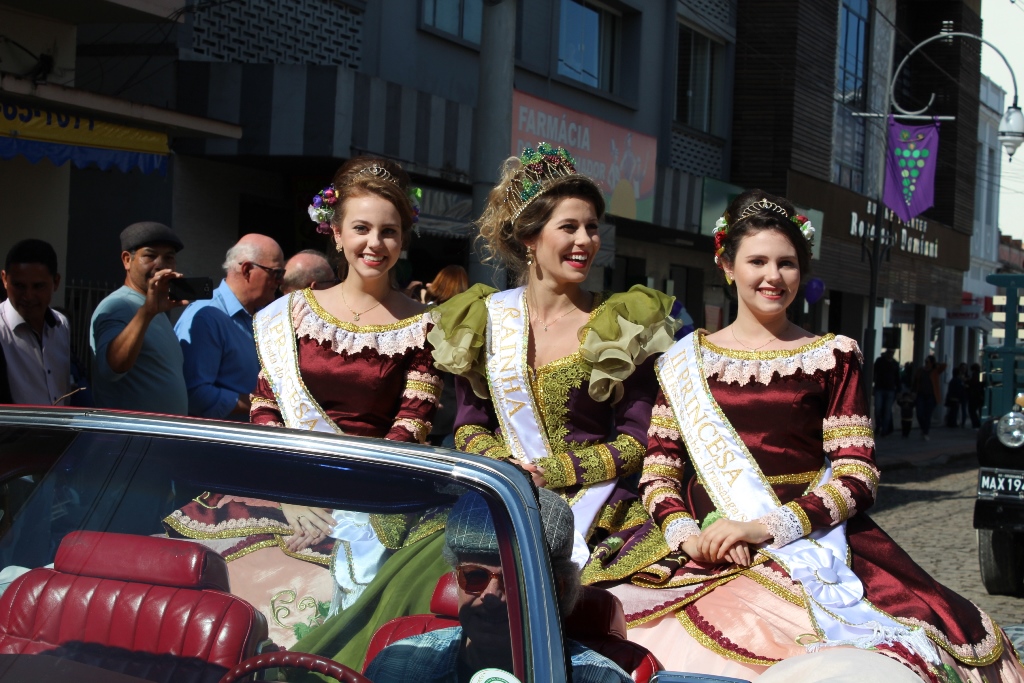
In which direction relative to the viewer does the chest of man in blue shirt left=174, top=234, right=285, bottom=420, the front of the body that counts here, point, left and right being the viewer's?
facing to the right of the viewer

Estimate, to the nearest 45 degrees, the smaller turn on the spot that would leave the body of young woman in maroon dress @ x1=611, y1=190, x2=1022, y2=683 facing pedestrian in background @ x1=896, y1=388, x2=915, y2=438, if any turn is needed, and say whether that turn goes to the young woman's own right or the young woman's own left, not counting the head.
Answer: approximately 180°

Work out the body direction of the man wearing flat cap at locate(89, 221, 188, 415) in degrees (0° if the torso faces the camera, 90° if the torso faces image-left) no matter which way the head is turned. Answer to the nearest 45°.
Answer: approximately 315°

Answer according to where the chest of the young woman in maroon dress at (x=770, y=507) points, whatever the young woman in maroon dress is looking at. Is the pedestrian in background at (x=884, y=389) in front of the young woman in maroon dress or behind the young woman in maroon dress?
behind

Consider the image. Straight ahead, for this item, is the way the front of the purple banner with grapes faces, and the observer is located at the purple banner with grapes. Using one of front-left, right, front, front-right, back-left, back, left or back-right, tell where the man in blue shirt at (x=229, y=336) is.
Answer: front

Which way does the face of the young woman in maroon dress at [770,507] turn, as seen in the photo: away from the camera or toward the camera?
toward the camera

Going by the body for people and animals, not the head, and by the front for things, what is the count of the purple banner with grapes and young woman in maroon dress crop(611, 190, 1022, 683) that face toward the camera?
2

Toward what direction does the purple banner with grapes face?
toward the camera

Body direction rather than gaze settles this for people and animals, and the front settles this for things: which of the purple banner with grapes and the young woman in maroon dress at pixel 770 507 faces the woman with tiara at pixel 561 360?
the purple banner with grapes

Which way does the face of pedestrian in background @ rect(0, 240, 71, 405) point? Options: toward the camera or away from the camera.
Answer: toward the camera

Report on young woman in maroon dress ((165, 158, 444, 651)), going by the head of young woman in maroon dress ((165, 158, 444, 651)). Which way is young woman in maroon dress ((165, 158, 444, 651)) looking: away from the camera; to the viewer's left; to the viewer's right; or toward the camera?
toward the camera

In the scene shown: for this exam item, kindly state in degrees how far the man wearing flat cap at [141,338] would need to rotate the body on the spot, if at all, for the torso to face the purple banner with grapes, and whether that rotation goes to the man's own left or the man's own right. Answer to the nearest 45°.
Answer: approximately 90° to the man's own left

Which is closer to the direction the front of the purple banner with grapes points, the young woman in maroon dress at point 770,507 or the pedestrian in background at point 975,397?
the young woman in maroon dress

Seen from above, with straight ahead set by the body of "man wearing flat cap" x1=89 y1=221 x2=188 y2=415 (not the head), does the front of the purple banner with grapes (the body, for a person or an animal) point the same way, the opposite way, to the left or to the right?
to the right
